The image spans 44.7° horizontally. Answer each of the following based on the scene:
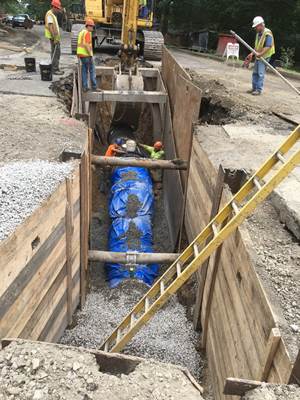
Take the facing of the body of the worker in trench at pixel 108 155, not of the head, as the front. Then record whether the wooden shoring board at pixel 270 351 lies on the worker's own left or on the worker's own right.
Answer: on the worker's own right

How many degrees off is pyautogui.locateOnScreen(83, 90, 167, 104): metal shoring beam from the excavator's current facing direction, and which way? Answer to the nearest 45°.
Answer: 0° — it already faces it

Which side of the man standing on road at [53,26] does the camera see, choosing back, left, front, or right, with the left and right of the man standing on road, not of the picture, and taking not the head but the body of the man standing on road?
right

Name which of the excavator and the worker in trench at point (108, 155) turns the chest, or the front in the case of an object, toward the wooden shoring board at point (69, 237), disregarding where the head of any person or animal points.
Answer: the excavator

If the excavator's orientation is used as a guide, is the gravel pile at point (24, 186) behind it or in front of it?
in front

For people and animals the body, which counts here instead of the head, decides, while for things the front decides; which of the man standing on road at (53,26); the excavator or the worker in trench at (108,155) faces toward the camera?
the excavator

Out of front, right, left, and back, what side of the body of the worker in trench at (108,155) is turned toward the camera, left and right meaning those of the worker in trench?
right

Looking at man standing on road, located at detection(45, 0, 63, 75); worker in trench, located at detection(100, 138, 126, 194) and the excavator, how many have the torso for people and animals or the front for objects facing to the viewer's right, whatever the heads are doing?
2

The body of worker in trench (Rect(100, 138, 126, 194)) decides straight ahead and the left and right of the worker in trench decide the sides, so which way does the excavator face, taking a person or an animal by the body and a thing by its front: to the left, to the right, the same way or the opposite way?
to the right

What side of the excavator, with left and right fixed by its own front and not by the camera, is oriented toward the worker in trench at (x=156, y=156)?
front

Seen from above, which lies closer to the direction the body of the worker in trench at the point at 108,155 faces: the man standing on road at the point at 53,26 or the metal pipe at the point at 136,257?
the metal pipe
